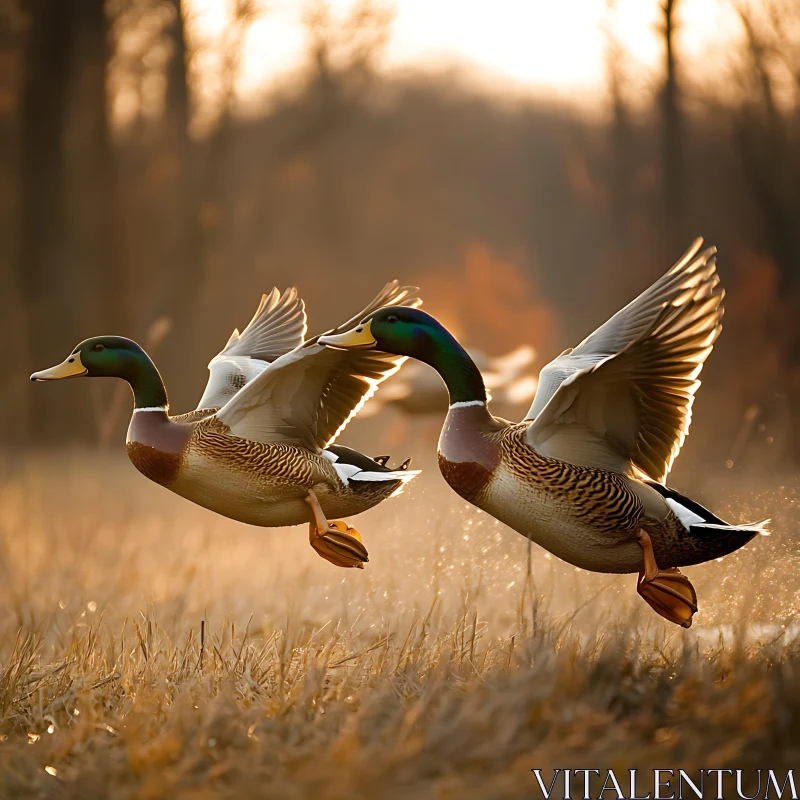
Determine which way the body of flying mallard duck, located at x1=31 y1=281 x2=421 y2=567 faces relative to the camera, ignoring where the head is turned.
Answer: to the viewer's left

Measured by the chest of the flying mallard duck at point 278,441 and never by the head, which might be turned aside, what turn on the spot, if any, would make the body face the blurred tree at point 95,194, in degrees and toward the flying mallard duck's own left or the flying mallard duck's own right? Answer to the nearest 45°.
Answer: approximately 90° to the flying mallard duck's own right

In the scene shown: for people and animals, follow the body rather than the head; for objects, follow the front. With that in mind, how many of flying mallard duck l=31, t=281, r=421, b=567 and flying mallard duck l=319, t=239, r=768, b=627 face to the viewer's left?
2

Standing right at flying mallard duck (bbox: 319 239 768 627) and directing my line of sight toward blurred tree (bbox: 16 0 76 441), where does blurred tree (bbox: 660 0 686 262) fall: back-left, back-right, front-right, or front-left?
front-right

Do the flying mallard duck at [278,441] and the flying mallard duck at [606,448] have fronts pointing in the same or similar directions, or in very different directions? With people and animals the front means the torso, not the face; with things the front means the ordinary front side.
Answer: same or similar directions

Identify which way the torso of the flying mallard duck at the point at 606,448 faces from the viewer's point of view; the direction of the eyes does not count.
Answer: to the viewer's left

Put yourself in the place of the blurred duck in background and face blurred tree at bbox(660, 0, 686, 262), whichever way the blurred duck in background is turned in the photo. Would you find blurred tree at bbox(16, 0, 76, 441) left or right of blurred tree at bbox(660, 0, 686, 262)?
left
